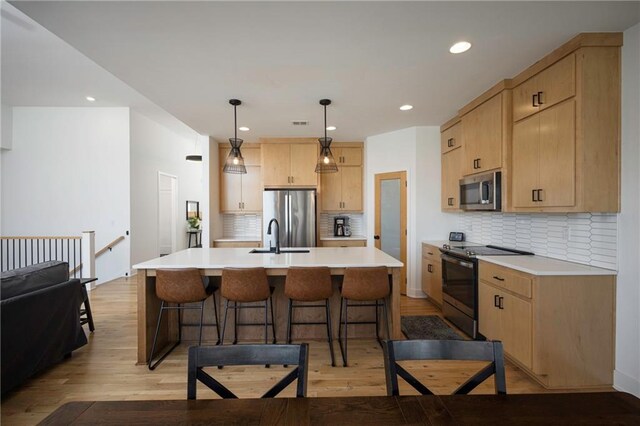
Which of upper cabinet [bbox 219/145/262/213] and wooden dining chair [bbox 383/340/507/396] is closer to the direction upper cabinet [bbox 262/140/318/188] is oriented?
the wooden dining chair

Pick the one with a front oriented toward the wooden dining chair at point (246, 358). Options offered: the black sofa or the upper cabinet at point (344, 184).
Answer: the upper cabinet

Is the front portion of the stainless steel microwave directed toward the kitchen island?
yes

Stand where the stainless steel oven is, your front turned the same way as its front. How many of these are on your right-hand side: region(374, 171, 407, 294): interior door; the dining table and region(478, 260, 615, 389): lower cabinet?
1

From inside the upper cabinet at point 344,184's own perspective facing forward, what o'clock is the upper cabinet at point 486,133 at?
the upper cabinet at point 486,133 is roughly at 11 o'clock from the upper cabinet at point 344,184.

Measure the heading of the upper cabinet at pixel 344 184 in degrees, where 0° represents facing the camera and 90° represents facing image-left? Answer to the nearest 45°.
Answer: approximately 0°

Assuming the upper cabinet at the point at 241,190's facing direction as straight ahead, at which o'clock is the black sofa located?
The black sofa is roughly at 1 o'clock from the upper cabinet.

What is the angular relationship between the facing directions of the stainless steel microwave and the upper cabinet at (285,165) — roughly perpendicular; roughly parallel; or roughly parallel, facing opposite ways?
roughly perpendicular
